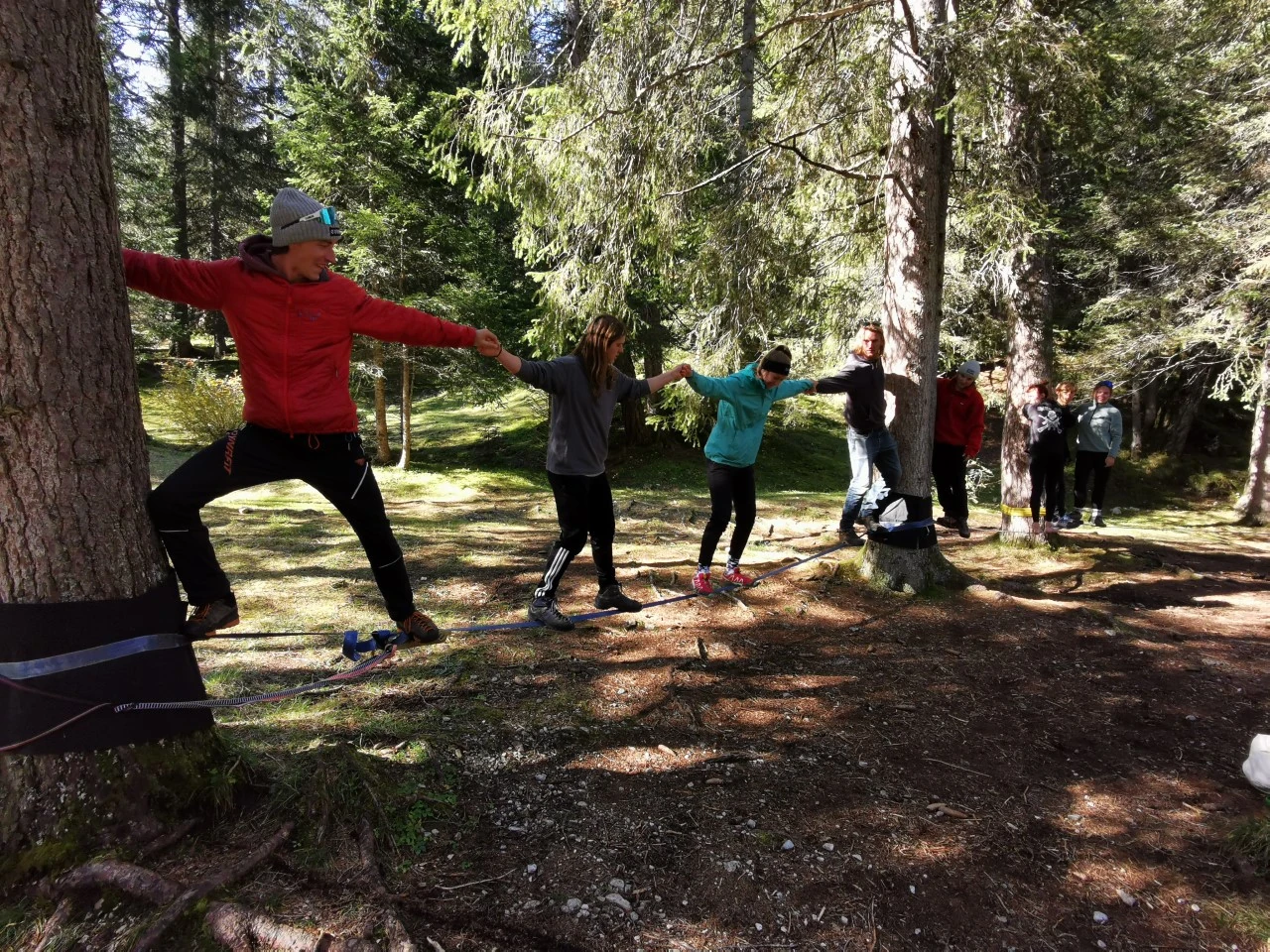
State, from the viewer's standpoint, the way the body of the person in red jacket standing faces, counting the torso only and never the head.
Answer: toward the camera

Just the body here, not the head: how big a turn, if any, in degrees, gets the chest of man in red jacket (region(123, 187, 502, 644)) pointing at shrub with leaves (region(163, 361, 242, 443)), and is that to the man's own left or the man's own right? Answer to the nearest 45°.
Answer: approximately 180°

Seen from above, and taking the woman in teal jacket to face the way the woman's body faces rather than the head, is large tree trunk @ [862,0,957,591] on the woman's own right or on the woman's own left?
on the woman's own left

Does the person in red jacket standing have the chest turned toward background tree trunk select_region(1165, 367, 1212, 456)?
no

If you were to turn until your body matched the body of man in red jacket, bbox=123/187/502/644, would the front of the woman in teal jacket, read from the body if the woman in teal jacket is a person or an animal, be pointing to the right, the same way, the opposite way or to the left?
the same way

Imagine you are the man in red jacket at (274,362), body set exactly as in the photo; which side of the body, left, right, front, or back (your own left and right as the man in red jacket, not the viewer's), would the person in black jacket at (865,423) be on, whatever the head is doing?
left

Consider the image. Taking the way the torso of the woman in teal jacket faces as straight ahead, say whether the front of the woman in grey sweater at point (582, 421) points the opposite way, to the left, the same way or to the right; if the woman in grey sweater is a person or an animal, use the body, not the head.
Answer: the same way

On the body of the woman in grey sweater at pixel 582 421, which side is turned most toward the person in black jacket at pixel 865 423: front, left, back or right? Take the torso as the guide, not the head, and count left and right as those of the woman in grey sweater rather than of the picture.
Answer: left

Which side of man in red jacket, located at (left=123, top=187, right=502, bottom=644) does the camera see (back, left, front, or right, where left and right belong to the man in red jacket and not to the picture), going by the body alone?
front

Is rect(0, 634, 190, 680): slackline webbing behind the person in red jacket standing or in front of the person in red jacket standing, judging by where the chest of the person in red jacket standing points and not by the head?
in front

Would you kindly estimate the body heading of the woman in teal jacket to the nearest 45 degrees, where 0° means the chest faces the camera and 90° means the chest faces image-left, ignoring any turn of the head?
approximately 315°

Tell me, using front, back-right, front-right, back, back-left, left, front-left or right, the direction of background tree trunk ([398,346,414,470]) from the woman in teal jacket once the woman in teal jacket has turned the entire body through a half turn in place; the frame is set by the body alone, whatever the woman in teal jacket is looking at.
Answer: front

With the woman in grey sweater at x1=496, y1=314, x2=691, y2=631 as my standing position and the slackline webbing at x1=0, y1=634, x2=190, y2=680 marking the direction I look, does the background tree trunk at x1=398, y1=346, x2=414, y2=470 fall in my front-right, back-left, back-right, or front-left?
back-right

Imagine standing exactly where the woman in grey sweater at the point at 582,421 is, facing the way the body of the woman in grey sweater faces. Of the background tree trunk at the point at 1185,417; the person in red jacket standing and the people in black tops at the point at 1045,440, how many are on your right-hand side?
0

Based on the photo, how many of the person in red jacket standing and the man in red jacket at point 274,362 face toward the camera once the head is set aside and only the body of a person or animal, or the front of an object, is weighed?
2

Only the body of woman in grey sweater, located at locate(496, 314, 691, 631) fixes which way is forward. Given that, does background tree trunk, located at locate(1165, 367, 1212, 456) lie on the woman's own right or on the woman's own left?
on the woman's own left

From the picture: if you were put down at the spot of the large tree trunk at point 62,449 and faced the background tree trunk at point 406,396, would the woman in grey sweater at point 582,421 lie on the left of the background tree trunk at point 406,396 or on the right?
right

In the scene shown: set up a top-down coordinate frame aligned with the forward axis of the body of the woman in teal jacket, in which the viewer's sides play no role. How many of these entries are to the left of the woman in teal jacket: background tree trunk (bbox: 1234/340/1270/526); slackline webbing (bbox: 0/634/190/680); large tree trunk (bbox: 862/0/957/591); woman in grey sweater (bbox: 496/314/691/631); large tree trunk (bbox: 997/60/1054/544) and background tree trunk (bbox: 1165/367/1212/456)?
4

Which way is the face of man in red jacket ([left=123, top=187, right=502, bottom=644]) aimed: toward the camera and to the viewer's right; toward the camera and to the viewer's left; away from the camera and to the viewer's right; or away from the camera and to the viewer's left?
toward the camera and to the viewer's right
